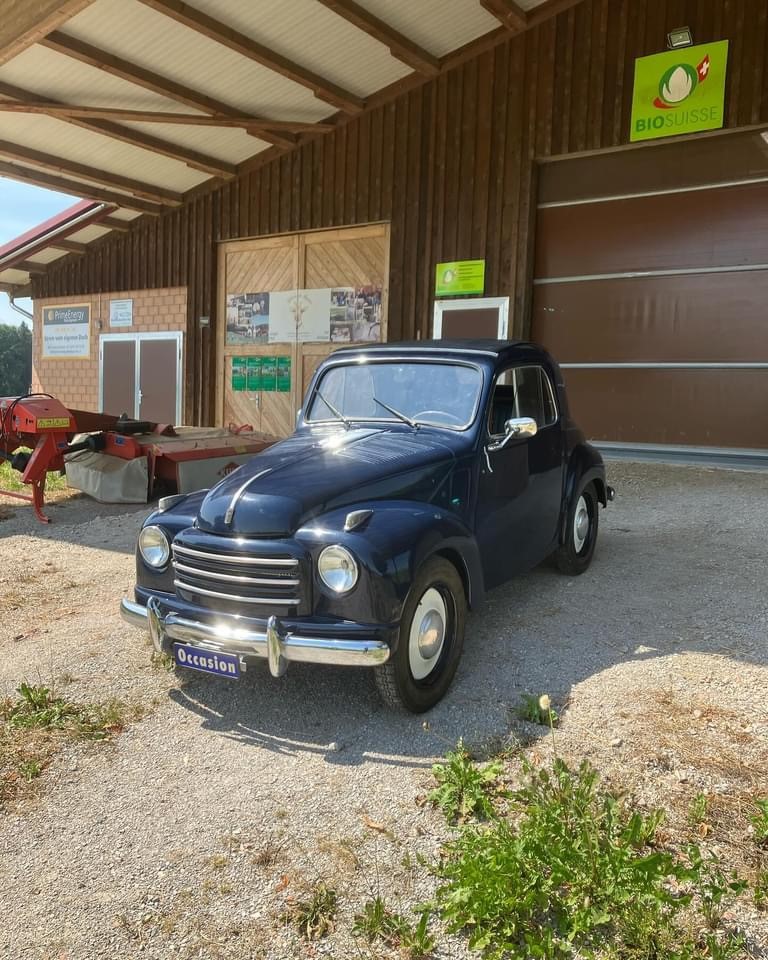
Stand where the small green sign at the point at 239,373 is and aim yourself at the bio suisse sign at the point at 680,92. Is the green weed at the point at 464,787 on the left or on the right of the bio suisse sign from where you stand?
right

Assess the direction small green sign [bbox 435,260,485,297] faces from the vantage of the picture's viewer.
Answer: facing the viewer

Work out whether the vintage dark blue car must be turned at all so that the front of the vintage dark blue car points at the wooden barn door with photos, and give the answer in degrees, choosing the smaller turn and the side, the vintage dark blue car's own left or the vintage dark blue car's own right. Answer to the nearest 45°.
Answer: approximately 135° to the vintage dark blue car's own right

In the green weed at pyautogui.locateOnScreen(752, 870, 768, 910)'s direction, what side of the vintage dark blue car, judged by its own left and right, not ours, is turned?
left

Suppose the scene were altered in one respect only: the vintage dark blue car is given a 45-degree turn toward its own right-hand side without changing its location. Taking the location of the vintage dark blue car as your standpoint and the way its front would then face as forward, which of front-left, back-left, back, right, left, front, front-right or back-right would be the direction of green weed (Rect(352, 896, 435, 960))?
left

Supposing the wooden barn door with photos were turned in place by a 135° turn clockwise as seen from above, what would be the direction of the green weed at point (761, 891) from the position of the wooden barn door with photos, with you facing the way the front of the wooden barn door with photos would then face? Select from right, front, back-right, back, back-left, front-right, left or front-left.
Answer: back

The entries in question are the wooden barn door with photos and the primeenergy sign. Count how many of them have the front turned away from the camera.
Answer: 0

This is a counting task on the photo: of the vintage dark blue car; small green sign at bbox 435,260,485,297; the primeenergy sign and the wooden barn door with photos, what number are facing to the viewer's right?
0

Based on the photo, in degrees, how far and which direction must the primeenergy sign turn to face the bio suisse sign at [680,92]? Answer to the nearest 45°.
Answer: approximately 90° to its left

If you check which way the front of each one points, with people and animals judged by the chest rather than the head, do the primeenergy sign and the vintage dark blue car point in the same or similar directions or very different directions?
same or similar directions

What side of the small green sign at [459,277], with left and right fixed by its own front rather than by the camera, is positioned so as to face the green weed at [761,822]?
front

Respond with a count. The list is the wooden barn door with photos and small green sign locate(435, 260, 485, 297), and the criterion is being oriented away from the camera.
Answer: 0

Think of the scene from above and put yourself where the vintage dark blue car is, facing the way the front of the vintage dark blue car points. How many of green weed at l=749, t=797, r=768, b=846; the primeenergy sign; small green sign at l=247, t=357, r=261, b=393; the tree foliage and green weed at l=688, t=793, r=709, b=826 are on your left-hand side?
2

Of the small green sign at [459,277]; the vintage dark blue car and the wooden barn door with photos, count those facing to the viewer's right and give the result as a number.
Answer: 0

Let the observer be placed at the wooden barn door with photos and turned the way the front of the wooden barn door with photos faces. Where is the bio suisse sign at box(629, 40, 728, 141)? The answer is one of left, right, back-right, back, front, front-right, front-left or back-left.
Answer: left

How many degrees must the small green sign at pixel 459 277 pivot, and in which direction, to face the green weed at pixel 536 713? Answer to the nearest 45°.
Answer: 0° — it already faces it

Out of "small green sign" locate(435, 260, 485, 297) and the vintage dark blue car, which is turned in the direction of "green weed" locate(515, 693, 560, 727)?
the small green sign
